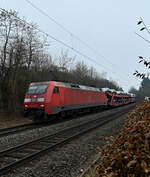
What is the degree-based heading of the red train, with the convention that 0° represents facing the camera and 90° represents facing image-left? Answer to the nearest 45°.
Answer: approximately 45°
